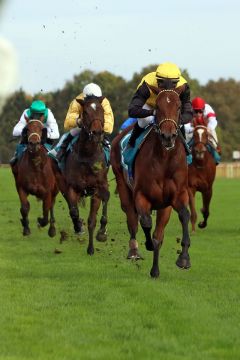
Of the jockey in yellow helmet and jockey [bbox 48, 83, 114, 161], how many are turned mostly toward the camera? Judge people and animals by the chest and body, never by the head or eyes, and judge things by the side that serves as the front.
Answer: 2

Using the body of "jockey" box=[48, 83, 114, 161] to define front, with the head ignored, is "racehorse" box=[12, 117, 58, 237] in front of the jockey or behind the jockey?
behind

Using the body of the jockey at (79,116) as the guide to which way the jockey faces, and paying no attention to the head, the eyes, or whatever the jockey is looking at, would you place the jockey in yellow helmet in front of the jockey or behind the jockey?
in front

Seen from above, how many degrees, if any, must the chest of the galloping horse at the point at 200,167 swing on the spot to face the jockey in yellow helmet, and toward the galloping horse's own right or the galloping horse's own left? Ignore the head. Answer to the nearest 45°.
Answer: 0° — it already faces them
